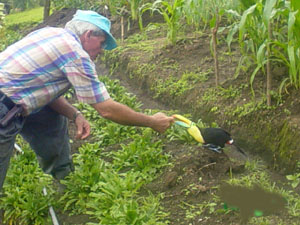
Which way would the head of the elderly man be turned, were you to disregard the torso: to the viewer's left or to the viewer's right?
to the viewer's right

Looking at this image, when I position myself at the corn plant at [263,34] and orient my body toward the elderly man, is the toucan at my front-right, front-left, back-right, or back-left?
front-left

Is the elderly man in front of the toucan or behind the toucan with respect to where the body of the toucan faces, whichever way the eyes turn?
in front

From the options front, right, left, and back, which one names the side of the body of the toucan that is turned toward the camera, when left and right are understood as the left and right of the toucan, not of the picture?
left

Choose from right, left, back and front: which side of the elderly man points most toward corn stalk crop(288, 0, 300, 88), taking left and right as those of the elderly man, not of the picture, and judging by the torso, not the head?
front

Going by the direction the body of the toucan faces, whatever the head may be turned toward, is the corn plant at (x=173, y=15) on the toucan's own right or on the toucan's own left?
on the toucan's own right

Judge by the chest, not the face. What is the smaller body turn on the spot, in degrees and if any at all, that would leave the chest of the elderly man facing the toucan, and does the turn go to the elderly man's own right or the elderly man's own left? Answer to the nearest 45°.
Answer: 0° — they already face it

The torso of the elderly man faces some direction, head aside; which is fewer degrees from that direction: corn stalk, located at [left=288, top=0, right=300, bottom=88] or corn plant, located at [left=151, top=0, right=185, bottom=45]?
the corn stalk

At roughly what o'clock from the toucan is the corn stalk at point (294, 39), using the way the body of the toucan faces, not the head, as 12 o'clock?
The corn stalk is roughly at 5 o'clock from the toucan.

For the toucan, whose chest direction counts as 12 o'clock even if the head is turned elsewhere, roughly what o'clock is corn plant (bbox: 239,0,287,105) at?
The corn plant is roughly at 4 o'clock from the toucan.

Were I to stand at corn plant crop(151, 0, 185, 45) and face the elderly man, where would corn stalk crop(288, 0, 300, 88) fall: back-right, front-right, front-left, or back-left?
front-left

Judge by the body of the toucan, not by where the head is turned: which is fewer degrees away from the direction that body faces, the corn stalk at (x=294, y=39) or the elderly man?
the elderly man

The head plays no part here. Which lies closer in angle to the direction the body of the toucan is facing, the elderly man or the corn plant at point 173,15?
the elderly man

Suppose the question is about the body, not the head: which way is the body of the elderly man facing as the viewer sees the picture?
to the viewer's right

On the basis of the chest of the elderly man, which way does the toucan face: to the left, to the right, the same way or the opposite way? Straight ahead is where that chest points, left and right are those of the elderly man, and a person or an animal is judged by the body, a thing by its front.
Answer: the opposite way

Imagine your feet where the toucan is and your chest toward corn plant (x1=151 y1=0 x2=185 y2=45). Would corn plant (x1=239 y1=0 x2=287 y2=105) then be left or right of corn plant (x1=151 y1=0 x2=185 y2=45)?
right

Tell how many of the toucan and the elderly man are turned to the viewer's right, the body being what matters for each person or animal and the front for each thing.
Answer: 1
